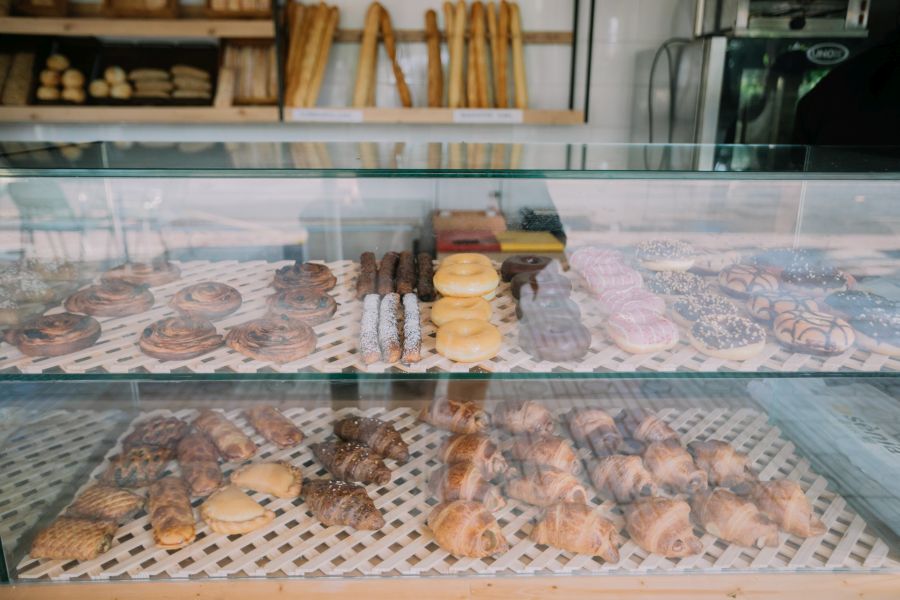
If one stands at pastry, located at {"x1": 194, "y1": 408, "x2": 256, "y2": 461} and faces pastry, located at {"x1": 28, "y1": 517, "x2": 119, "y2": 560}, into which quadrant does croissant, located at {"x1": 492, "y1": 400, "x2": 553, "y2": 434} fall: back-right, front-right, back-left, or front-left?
back-left

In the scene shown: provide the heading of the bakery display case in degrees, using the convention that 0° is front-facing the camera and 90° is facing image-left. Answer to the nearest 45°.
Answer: approximately 0°

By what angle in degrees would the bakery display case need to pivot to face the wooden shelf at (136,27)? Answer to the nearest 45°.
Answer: approximately 135° to its right
